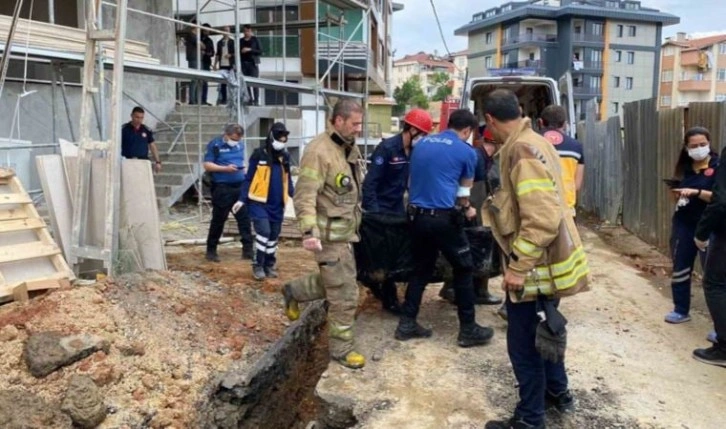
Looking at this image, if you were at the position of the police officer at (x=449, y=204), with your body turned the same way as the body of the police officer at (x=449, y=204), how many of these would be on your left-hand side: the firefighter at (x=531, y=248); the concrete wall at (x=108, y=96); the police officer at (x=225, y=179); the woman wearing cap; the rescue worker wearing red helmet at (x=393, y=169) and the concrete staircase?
5

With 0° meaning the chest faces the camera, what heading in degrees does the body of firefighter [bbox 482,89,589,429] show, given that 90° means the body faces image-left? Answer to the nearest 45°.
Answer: approximately 90°

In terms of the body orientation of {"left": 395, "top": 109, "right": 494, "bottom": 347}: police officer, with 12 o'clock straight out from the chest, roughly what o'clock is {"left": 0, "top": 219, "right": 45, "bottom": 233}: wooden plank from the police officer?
The wooden plank is roughly at 8 o'clock from the police officer.

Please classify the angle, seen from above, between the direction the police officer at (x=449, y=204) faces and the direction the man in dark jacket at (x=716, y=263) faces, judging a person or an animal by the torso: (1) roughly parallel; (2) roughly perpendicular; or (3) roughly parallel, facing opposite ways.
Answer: roughly perpendicular

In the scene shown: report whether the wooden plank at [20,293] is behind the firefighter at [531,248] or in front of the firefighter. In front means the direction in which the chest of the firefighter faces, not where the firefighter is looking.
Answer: in front

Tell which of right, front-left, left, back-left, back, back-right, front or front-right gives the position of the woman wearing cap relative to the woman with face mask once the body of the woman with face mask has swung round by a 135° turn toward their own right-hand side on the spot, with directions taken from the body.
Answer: left

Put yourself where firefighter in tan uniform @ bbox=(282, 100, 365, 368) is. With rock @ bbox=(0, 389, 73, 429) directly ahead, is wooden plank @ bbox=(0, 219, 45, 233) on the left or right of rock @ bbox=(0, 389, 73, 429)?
right

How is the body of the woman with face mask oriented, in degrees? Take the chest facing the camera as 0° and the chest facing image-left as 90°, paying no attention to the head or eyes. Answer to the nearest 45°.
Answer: approximately 45°

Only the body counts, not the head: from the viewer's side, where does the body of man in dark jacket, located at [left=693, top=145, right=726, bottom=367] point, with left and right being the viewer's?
facing to the left of the viewer

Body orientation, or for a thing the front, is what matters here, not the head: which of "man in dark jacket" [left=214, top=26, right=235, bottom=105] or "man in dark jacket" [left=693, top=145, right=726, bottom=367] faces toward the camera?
"man in dark jacket" [left=214, top=26, right=235, bottom=105]

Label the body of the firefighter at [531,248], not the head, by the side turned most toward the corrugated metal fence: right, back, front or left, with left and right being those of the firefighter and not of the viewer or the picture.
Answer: right

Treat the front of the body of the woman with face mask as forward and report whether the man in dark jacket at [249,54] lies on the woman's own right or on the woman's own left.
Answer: on the woman's own right

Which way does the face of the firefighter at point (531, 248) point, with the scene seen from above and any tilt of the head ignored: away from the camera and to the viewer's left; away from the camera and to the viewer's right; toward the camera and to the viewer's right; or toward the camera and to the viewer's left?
away from the camera and to the viewer's left

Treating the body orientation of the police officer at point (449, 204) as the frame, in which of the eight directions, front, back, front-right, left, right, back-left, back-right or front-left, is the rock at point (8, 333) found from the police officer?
back-left

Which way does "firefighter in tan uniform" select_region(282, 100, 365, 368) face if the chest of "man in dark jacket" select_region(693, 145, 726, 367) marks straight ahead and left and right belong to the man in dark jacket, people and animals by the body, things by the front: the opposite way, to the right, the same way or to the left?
the opposite way

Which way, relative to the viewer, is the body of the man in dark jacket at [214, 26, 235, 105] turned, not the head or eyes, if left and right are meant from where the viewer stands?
facing the viewer

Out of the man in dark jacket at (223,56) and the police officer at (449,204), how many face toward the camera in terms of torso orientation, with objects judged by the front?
1

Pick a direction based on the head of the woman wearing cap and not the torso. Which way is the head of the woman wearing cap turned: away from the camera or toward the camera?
toward the camera
